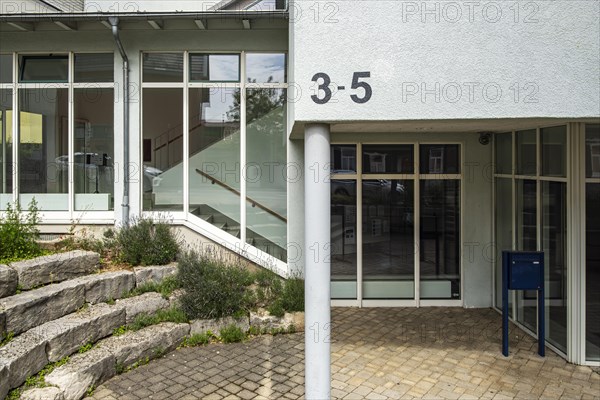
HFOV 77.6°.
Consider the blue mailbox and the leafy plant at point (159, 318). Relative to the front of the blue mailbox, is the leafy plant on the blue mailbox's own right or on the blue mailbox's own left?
on the blue mailbox's own right

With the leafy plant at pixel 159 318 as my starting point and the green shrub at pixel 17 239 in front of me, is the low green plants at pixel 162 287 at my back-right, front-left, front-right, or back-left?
front-right

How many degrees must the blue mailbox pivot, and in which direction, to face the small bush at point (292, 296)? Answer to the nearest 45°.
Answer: approximately 90° to its right

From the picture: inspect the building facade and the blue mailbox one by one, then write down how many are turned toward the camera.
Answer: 2

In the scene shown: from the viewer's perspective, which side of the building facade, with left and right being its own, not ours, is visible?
front

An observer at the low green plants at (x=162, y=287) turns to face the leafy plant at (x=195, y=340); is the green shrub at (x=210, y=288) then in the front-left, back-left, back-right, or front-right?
front-left

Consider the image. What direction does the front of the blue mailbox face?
toward the camera
